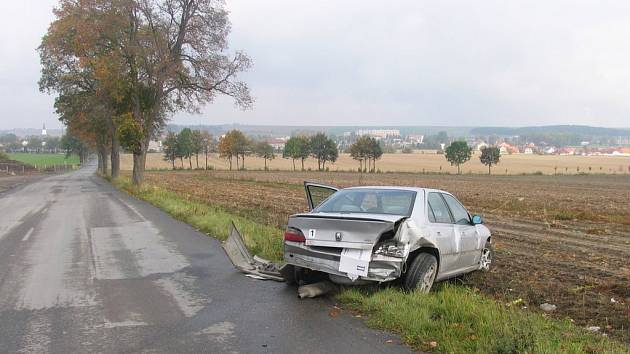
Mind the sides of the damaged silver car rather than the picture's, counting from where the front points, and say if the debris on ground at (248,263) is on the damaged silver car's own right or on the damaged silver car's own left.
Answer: on the damaged silver car's own left

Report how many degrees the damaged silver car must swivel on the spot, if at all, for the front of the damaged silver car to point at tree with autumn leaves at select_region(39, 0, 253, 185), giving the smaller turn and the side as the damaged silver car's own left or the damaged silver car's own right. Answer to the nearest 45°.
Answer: approximately 90° to the damaged silver car's own left

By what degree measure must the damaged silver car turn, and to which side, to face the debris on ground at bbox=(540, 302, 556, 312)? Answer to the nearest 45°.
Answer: approximately 45° to its right

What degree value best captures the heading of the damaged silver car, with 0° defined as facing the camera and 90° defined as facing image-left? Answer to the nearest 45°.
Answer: approximately 225°

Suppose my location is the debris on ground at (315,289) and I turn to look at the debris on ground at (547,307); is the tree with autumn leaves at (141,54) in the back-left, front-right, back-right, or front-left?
back-left

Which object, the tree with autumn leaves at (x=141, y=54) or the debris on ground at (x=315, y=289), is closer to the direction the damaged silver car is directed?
the tree with autumn leaves

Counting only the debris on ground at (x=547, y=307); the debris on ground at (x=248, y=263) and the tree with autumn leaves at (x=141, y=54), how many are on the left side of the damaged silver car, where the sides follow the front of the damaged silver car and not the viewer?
2
